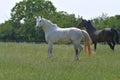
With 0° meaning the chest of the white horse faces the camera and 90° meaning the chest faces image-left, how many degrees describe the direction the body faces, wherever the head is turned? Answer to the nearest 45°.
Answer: approximately 90°
